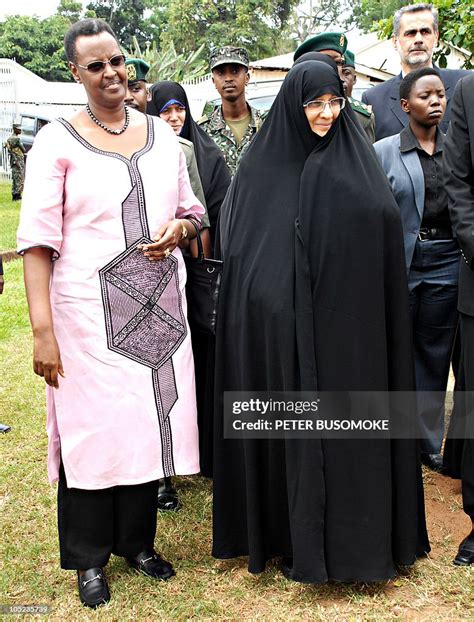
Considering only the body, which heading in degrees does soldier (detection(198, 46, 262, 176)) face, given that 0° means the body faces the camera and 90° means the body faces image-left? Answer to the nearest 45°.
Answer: approximately 0°

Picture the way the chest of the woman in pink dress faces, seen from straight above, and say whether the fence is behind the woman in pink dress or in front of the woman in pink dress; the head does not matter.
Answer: behind

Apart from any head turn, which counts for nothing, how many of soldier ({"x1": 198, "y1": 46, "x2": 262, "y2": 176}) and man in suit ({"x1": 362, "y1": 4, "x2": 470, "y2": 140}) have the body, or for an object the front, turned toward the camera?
2

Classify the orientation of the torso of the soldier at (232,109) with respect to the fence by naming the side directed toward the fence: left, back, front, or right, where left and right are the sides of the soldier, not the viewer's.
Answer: back

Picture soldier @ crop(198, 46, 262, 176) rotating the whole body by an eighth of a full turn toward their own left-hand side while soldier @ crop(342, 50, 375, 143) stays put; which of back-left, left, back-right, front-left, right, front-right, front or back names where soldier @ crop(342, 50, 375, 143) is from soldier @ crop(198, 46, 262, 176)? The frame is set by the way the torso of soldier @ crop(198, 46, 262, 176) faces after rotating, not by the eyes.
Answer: front-left

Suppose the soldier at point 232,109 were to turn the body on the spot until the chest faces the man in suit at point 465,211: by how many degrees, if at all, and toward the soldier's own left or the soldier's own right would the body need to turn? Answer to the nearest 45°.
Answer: approximately 45° to the soldier's own left

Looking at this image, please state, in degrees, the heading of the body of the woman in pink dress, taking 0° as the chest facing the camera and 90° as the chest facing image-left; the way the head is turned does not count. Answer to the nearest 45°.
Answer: approximately 315°

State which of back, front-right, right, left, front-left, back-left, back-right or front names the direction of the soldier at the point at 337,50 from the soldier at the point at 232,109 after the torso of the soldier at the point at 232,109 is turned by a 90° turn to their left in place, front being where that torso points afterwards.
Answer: front
